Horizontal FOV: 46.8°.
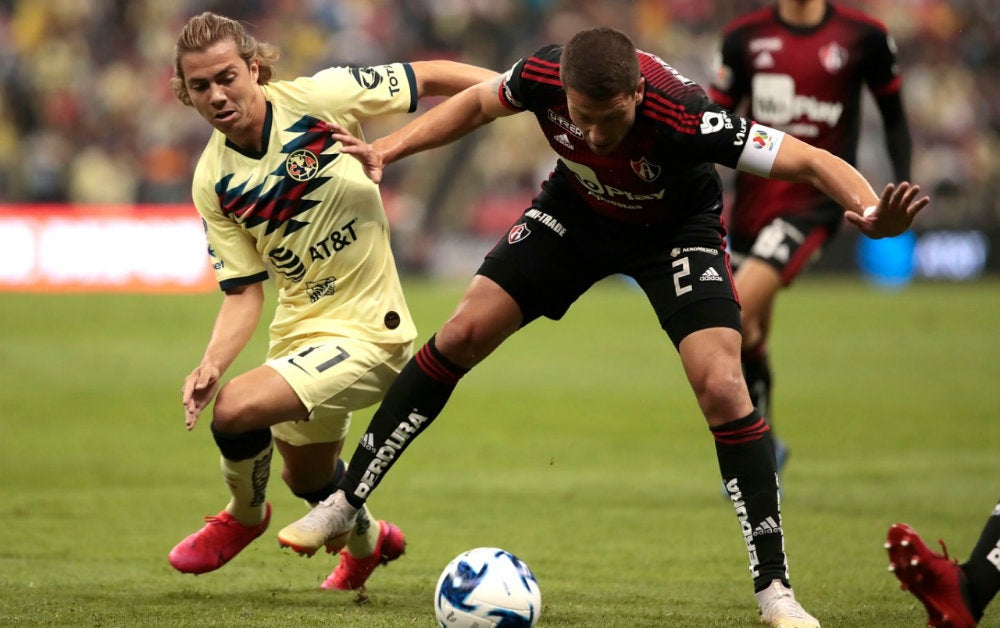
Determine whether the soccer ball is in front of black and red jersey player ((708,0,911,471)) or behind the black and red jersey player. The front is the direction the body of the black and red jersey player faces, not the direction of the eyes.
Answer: in front

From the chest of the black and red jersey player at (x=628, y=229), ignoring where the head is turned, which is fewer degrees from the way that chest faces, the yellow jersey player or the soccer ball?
the soccer ball

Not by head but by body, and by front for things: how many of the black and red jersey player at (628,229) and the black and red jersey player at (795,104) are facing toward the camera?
2

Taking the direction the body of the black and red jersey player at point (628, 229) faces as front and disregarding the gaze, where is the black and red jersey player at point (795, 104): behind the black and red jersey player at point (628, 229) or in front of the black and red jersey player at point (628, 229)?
behind

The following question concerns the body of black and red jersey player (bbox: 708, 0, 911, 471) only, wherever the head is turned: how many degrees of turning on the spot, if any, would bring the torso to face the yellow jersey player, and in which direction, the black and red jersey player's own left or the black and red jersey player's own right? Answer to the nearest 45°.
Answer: approximately 45° to the black and red jersey player's own right

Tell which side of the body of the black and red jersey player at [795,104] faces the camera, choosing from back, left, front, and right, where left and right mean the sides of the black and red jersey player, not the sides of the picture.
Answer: front

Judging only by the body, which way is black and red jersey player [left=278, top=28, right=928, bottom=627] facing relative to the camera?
toward the camera
